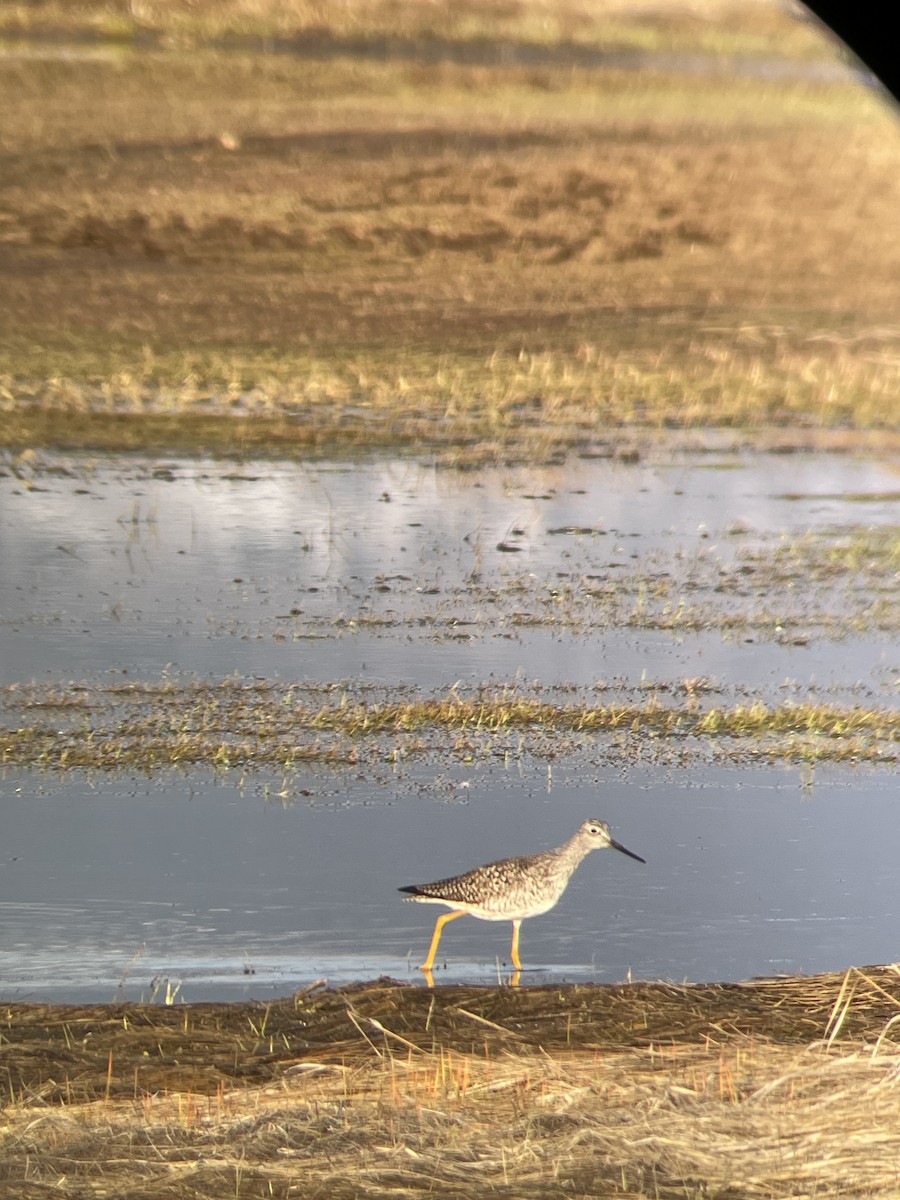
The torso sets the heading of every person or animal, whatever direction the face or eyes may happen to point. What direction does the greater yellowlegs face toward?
to the viewer's right
